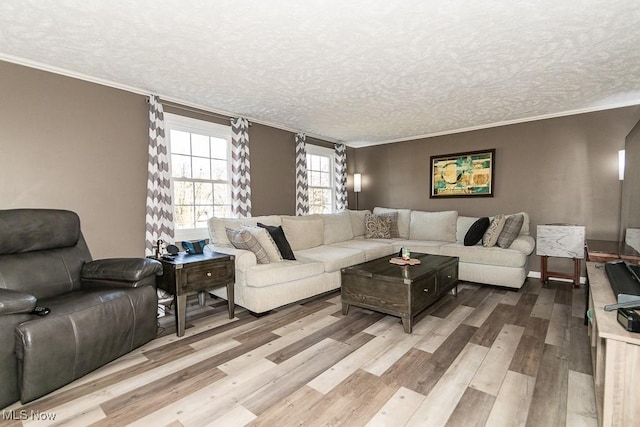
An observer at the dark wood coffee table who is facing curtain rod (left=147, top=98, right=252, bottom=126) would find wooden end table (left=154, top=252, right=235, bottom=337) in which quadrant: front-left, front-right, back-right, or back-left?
front-left

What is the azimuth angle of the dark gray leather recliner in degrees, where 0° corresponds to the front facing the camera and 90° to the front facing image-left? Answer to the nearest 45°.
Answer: approximately 315°

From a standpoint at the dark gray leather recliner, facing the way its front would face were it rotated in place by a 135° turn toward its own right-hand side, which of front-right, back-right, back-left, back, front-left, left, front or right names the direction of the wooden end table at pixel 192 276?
back

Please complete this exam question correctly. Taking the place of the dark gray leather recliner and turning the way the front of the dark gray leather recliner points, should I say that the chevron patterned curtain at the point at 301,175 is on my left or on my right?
on my left

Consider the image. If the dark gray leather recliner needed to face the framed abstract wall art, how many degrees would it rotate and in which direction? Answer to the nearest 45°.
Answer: approximately 45° to its left

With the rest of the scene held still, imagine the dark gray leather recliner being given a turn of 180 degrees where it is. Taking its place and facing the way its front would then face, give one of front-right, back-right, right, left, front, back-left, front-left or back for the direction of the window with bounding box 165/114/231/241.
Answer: right

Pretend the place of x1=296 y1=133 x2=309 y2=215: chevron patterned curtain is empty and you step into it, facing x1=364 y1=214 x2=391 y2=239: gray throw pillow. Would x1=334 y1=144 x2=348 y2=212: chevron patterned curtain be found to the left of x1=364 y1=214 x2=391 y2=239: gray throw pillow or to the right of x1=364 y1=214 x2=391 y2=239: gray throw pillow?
left

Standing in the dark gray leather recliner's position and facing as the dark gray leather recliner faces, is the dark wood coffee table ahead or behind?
ahead

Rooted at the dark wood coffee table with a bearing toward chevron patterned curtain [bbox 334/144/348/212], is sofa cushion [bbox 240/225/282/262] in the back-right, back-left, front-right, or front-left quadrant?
front-left

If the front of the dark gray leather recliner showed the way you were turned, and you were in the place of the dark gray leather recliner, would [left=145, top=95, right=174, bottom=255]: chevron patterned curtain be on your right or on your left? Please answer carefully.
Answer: on your left

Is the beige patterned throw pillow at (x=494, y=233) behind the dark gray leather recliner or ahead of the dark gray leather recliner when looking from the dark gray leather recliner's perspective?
ahead

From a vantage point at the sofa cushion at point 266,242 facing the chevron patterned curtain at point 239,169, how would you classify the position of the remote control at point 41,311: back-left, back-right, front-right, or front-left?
back-left

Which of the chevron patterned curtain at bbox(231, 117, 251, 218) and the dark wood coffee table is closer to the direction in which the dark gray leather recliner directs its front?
the dark wood coffee table

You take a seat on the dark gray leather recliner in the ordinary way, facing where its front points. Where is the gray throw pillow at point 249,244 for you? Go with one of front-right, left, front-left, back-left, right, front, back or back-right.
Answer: front-left

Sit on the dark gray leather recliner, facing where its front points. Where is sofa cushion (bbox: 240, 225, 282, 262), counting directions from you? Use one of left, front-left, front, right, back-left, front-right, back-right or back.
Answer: front-left
